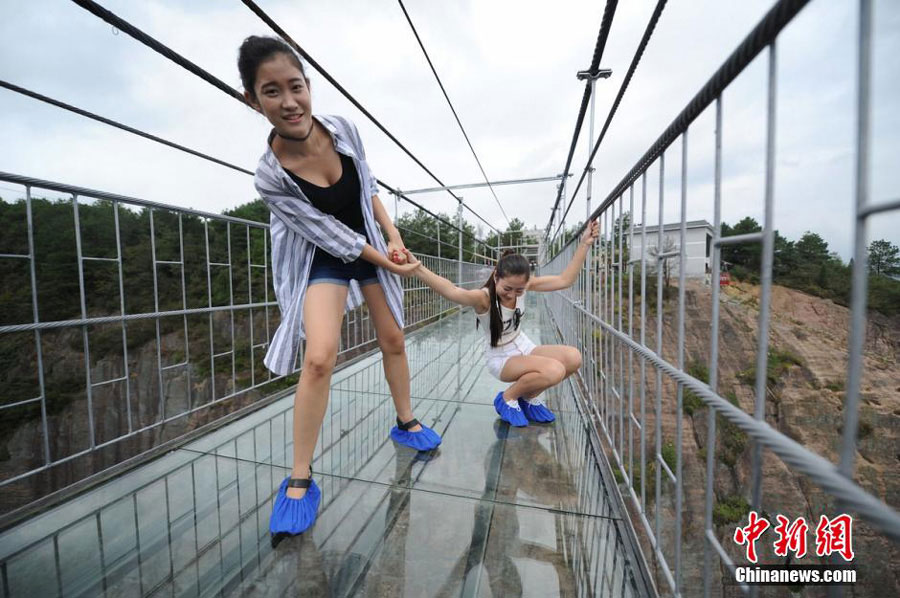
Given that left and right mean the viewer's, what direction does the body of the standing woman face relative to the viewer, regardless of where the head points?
facing the viewer and to the right of the viewer
